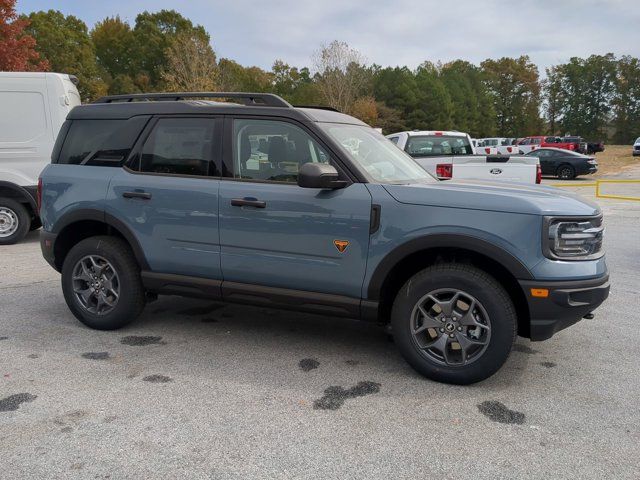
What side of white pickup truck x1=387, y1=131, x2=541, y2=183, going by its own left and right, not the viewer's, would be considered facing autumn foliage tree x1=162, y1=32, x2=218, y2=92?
front

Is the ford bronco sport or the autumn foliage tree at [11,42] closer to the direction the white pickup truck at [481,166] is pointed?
the autumn foliage tree

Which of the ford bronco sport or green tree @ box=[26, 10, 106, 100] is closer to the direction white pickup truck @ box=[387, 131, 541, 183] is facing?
the green tree

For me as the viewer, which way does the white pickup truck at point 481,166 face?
facing away from the viewer and to the left of the viewer

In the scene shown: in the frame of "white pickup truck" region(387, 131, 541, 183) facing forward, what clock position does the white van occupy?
The white van is roughly at 10 o'clock from the white pickup truck.

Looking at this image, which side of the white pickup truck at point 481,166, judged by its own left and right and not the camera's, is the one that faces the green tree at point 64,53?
front

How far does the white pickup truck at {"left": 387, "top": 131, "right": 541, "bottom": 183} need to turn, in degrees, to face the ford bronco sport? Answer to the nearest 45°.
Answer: approximately 135° to its left

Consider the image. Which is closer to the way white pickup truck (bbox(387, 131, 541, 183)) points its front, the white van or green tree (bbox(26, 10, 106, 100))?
the green tree

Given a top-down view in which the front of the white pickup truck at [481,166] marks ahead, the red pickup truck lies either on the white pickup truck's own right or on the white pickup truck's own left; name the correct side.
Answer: on the white pickup truck's own right

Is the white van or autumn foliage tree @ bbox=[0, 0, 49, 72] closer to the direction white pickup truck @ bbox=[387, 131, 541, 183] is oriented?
the autumn foliage tree
